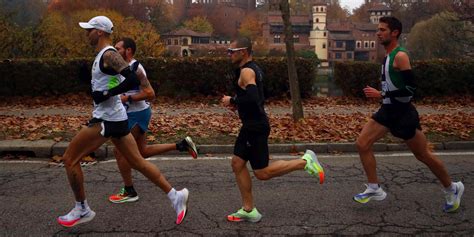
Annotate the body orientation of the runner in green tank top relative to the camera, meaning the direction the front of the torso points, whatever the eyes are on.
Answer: to the viewer's left

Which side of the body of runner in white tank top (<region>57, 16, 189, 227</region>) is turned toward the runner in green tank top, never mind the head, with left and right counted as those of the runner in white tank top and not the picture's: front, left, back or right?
back

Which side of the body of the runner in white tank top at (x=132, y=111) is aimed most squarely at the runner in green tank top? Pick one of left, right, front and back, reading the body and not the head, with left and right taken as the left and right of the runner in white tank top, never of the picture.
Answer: back

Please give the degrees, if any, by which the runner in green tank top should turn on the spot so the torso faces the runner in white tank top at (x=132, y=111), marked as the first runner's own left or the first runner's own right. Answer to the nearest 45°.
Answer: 0° — they already face them

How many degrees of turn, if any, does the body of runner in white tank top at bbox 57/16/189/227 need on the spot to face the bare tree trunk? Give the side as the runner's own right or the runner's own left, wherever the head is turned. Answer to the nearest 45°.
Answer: approximately 135° to the runner's own right

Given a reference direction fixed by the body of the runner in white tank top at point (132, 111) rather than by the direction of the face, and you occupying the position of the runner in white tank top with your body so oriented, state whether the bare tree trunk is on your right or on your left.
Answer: on your right

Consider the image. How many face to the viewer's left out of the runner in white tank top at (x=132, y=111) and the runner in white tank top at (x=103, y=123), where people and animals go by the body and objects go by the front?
2

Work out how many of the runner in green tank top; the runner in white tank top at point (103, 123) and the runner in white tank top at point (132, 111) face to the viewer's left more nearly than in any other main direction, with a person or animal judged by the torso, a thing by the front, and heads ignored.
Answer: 3

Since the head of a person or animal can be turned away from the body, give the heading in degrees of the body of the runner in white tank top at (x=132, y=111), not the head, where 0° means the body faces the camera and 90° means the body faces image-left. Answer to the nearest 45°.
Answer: approximately 90°

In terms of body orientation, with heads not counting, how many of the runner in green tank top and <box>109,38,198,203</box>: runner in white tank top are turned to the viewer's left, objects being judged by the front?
2

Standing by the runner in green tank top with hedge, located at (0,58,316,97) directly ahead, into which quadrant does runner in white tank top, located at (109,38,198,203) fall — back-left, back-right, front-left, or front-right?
front-left

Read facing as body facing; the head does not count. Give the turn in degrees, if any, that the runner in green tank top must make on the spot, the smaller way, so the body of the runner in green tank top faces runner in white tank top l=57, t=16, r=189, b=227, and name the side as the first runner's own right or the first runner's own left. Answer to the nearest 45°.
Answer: approximately 45° to the first runner's own left

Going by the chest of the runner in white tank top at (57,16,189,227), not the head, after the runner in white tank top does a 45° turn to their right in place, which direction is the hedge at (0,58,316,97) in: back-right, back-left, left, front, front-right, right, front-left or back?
front-right

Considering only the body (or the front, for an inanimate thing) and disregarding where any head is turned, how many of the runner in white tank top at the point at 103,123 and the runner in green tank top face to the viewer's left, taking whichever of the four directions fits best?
2

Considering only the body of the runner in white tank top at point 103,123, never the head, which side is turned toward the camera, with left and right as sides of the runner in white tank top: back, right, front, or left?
left
